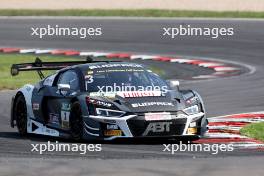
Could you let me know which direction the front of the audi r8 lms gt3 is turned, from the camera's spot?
facing the viewer and to the right of the viewer
